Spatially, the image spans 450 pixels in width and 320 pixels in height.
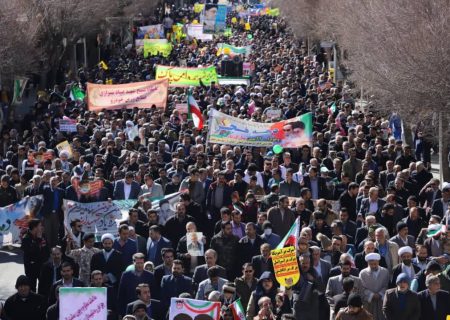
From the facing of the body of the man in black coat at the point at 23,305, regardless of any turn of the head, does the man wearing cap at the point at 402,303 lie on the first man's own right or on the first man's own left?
on the first man's own left

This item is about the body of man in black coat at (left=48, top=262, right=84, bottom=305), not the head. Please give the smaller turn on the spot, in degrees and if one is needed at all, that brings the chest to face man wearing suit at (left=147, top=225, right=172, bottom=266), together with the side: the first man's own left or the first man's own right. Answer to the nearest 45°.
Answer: approximately 135° to the first man's own left

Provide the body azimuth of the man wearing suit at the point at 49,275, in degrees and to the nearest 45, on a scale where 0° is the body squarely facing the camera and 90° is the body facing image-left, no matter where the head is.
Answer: approximately 315°

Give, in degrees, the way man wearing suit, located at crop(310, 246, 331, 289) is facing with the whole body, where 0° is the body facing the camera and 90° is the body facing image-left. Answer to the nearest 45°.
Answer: approximately 45°

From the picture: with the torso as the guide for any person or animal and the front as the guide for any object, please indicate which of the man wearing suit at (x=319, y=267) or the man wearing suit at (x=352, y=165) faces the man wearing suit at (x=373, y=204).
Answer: the man wearing suit at (x=352, y=165)

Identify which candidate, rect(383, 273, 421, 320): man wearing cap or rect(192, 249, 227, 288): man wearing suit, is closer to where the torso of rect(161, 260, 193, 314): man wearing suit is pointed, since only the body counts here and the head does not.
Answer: the man wearing cap

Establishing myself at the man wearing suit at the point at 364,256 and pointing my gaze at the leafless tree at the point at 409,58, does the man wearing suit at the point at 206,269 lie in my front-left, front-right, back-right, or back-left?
back-left

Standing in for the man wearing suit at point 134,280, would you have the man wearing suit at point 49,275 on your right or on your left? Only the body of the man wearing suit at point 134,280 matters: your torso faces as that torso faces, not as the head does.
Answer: on your right

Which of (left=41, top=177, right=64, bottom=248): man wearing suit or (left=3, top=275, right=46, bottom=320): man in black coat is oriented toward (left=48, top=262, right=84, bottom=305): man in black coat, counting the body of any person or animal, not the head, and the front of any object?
the man wearing suit

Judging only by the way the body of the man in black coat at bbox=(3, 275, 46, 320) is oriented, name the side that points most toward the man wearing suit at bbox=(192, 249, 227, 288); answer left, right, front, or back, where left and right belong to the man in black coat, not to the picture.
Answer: left
